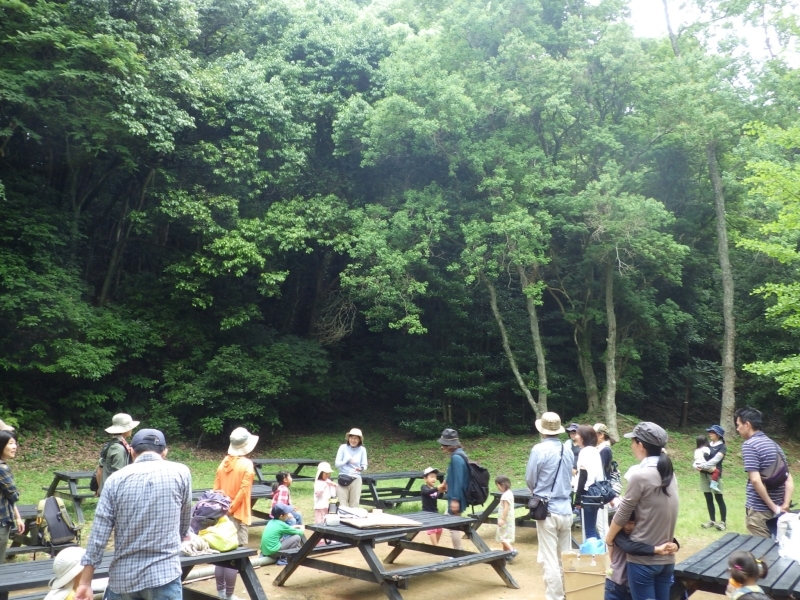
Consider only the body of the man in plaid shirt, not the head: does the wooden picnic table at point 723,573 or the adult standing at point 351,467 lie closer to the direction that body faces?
the adult standing

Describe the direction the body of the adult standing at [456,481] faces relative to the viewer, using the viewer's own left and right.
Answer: facing to the left of the viewer

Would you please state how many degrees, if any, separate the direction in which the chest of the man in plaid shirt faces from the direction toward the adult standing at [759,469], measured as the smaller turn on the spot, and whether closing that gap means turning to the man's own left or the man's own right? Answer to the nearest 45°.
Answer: approximately 90° to the man's own right

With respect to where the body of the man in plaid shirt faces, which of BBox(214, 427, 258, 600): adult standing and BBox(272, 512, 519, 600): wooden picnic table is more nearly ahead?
the adult standing

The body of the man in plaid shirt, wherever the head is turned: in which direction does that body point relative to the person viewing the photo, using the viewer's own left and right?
facing away from the viewer

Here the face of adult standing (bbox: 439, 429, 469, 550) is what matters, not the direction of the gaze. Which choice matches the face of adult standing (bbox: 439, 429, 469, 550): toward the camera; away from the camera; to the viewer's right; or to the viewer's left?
to the viewer's left

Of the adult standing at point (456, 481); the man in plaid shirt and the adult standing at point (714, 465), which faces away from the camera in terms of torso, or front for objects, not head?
the man in plaid shirt

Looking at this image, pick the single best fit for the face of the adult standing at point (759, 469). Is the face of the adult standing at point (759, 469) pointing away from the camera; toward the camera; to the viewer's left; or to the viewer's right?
to the viewer's left

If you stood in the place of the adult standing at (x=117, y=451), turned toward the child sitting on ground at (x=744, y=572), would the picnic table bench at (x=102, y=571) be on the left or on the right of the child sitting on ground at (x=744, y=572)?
right

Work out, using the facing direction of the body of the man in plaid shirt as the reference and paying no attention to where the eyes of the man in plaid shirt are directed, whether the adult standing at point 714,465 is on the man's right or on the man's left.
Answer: on the man's right
